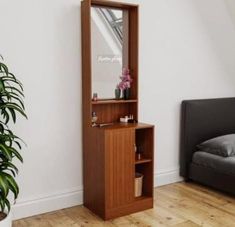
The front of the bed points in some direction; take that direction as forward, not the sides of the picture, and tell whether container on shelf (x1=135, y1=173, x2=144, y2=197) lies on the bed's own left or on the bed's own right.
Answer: on the bed's own right

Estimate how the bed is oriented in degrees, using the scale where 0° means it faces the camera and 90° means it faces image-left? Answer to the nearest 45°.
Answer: approximately 315°

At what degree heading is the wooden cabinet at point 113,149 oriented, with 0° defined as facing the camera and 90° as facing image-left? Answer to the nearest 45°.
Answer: approximately 315°

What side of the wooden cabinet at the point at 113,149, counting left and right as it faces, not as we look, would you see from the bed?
left

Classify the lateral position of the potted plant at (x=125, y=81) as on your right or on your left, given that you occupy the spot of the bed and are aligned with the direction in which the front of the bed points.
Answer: on your right
